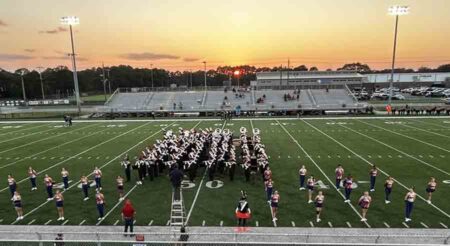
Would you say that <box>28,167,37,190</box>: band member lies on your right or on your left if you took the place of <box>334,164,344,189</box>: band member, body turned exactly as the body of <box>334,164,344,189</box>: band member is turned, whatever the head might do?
on your right

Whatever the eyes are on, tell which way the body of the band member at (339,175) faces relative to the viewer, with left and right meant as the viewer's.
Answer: facing the viewer

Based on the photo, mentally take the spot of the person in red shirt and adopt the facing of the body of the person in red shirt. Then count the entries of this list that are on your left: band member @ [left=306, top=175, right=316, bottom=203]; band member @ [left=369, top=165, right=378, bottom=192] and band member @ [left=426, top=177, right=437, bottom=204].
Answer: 0

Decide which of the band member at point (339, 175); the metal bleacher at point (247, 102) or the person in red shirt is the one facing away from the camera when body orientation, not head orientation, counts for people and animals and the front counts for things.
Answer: the person in red shirt

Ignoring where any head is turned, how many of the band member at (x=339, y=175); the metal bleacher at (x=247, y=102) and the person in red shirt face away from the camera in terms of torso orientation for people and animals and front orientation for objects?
1

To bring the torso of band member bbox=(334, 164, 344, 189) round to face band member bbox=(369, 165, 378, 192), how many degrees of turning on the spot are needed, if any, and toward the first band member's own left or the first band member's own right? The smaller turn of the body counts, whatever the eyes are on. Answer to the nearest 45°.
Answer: approximately 90° to the first band member's own left

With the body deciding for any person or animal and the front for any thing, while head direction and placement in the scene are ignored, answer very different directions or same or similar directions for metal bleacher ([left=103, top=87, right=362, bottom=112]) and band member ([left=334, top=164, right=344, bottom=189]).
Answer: same or similar directions

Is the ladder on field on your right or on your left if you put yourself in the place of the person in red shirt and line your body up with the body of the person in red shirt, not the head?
on your right

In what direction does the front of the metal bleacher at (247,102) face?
toward the camera

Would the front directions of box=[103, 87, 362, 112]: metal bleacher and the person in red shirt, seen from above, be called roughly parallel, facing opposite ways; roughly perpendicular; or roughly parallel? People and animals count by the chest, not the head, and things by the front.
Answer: roughly parallel, facing opposite ways

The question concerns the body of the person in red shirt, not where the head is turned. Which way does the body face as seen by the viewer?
away from the camera

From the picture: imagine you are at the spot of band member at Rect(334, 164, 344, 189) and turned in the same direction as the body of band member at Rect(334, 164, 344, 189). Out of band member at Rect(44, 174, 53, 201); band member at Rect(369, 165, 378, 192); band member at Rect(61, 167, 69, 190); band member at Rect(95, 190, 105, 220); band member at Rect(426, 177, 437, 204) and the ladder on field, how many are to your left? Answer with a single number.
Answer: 2

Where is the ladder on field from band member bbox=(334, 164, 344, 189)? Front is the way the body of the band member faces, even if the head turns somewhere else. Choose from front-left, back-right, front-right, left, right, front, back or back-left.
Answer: front-right

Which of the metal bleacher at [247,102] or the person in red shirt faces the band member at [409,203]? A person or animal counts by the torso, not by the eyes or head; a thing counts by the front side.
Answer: the metal bleacher

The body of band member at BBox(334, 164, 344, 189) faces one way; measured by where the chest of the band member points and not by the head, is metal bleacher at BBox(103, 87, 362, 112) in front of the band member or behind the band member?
behind

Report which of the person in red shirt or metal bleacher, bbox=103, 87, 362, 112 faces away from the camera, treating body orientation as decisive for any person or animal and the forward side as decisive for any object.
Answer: the person in red shirt

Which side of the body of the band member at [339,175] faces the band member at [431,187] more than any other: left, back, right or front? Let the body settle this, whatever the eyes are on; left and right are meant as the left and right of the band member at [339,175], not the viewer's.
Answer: left

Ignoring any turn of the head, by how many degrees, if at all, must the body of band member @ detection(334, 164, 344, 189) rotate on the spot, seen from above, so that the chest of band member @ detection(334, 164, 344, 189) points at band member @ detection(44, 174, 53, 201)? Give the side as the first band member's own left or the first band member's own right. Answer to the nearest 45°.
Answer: approximately 45° to the first band member's own right
